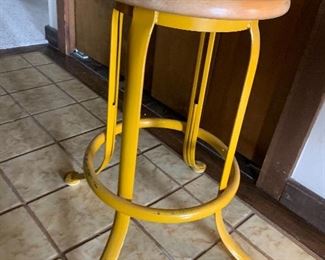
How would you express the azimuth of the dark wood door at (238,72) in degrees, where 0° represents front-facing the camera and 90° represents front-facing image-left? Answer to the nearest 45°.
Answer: approximately 45°

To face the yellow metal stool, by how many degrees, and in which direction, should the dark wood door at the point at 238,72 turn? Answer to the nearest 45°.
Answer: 0° — it already faces it
